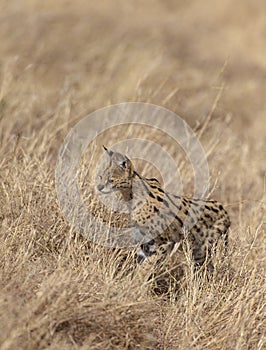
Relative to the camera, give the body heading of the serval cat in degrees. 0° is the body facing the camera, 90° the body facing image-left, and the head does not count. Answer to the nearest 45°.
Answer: approximately 90°
